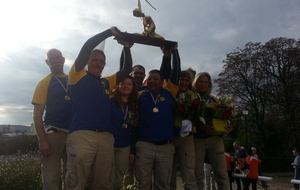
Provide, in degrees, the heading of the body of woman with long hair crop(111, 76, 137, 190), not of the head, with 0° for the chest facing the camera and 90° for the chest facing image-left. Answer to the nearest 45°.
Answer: approximately 0°

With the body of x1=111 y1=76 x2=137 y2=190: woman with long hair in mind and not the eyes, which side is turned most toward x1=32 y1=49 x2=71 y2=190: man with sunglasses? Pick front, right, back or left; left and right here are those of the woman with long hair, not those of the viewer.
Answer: right

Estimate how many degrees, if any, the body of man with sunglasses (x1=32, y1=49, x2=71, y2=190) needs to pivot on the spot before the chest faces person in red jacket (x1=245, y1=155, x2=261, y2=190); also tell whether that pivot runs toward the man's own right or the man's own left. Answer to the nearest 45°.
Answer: approximately 90° to the man's own left
